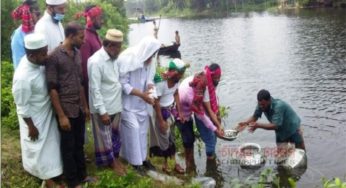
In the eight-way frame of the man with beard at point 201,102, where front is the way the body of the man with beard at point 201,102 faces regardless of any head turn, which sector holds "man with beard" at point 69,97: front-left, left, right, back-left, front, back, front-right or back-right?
back-right

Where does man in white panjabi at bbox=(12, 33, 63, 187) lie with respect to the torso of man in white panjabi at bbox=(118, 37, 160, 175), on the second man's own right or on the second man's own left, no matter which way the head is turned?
on the second man's own right

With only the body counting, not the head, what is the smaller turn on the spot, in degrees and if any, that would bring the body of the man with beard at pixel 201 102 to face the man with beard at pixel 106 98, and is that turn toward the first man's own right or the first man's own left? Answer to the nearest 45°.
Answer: approximately 135° to the first man's own right

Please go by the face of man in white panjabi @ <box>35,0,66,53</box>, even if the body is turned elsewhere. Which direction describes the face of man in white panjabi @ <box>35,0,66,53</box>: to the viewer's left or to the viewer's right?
to the viewer's right

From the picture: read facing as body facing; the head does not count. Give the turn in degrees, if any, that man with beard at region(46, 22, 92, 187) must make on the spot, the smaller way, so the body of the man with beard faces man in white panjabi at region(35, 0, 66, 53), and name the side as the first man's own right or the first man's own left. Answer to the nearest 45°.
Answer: approximately 135° to the first man's own left

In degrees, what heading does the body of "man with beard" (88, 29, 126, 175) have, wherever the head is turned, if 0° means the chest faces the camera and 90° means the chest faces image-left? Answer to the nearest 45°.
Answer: approximately 315°

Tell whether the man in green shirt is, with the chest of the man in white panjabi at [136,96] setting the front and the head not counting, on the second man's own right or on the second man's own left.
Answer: on the second man's own left

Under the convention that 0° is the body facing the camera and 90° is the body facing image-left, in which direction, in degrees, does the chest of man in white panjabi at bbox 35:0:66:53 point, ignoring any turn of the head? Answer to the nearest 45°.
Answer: approximately 315°

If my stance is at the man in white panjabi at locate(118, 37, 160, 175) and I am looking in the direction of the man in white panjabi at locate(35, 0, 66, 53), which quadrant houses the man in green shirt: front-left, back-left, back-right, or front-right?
back-right

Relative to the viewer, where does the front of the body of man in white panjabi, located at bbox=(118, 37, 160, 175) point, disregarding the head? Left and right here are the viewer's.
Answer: facing the viewer and to the right of the viewer

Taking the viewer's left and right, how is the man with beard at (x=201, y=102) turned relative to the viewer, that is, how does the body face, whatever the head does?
facing to the right of the viewer
